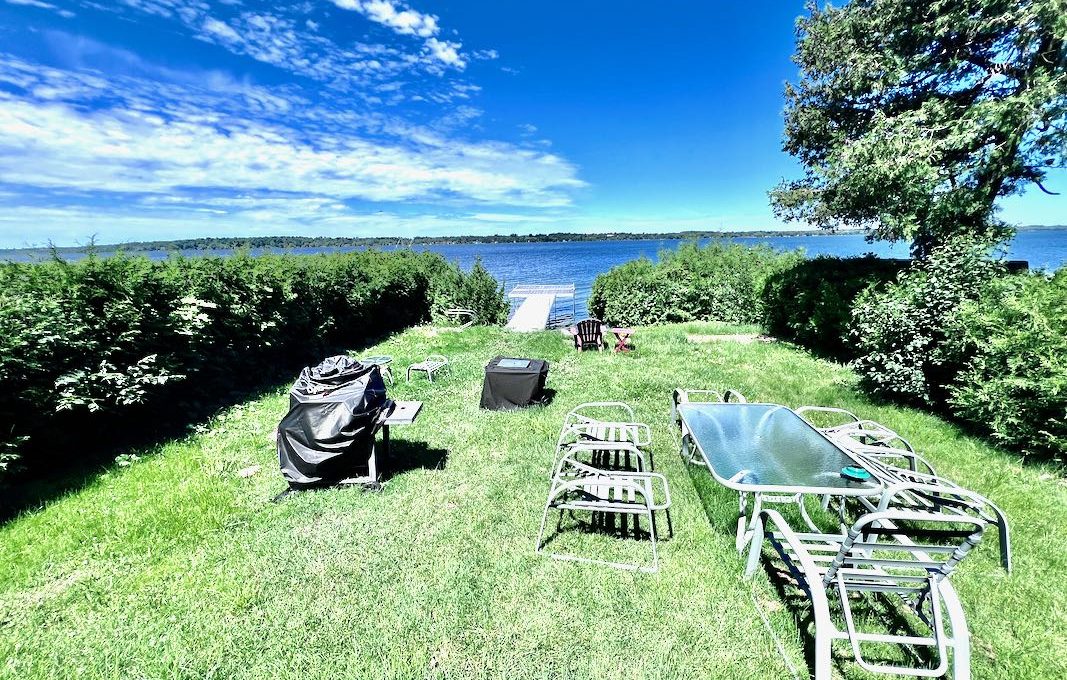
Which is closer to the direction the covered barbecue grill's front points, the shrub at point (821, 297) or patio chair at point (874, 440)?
the patio chair

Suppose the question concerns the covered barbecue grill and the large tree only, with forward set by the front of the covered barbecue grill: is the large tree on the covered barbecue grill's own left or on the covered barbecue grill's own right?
on the covered barbecue grill's own left

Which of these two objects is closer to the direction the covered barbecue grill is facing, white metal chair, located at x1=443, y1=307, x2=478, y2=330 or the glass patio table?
the glass patio table

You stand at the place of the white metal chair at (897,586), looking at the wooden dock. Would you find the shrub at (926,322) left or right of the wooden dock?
right

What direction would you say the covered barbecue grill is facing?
toward the camera

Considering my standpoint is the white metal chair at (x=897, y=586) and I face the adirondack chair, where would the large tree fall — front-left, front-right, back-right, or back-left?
front-right

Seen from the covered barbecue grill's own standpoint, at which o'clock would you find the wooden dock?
The wooden dock is roughly at 7 o'clock from the covered barbecue grill.

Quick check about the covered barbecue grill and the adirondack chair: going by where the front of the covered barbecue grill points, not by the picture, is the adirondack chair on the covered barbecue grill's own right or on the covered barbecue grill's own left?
on the covered barbecue grill's own left

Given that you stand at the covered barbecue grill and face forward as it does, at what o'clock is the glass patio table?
The glass patio table is roughly at 10 o'clock from the covered barbecue grill.
